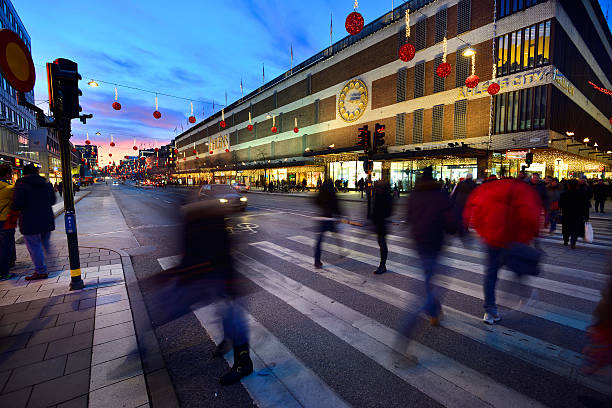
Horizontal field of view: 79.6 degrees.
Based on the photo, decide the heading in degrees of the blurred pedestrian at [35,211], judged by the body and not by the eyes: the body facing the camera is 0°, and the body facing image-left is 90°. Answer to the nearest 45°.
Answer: approximately 135°

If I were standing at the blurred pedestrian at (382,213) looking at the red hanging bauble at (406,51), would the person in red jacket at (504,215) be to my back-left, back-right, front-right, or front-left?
back-right
